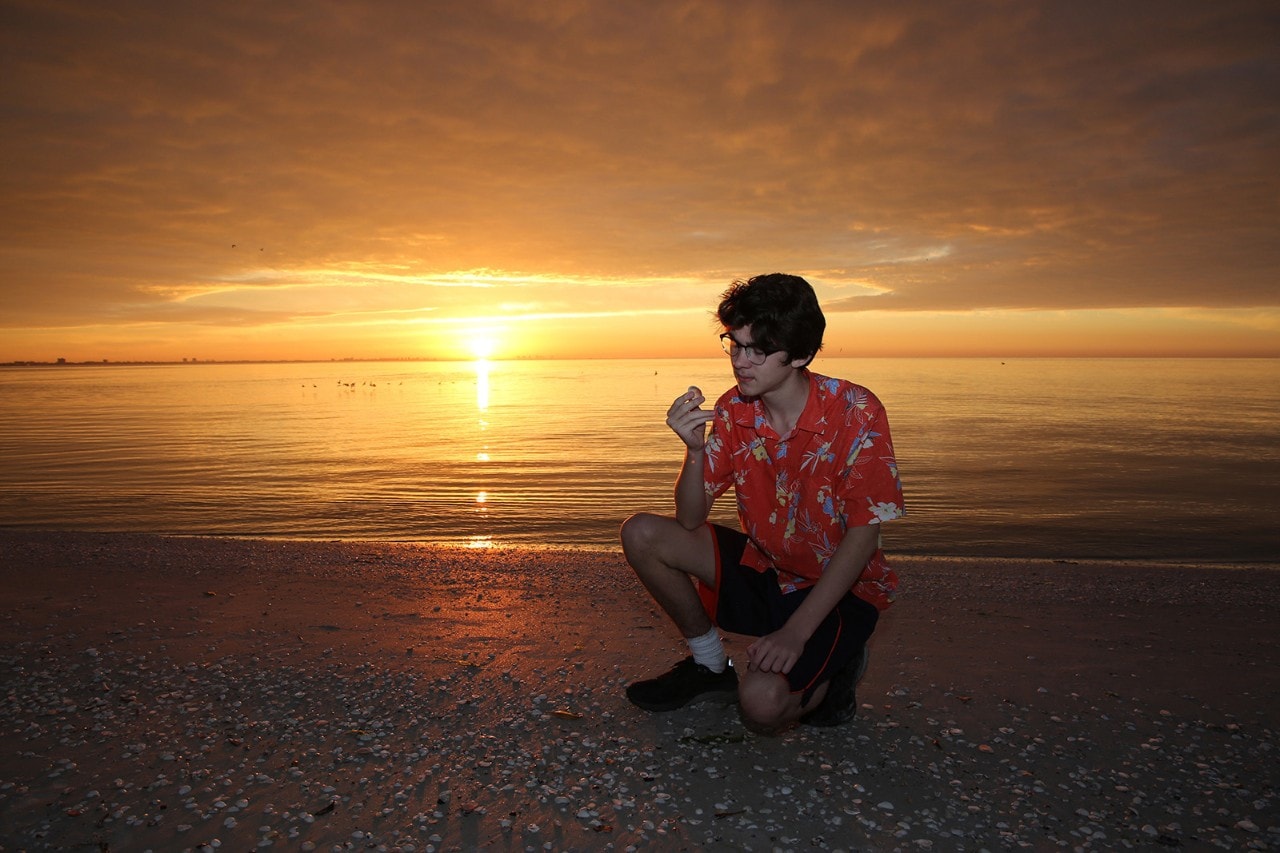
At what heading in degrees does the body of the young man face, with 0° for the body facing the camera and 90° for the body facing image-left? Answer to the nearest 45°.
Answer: approximately 45°
